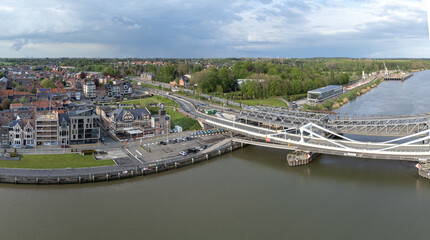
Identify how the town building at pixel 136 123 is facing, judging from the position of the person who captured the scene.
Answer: facing the viewer

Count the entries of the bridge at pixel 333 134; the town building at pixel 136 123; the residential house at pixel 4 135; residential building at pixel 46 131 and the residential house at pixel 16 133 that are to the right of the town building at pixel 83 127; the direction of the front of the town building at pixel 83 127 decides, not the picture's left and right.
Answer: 3

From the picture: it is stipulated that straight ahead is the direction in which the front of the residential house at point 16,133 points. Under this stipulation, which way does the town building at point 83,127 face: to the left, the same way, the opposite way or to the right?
the same way

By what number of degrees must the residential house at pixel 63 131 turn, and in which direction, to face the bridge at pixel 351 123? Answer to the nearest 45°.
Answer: approximately 90° to its left

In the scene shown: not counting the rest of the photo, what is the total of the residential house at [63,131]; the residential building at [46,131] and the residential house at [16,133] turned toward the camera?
3

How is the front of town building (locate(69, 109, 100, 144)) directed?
toward the camera

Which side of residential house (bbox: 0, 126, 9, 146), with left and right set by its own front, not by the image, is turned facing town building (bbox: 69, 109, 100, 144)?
left

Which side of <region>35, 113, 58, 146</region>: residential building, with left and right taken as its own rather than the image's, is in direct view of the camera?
front

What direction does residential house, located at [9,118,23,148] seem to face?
toward the camera

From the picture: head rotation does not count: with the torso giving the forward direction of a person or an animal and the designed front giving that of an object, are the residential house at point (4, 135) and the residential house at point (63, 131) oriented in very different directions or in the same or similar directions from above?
same or similar directions

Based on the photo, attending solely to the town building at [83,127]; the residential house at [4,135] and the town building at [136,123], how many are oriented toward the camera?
3
